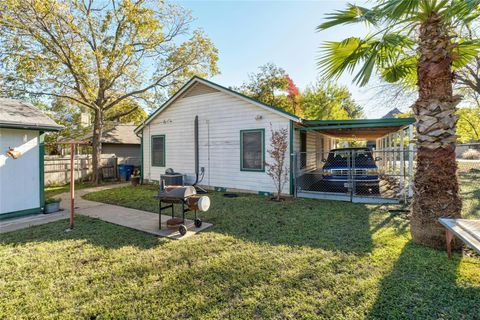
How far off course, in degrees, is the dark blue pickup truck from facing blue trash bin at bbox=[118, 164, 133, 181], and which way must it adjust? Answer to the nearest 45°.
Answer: approximately 90° to its right

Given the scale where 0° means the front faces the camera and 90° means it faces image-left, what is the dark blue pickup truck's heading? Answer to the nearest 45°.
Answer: approximately 0°

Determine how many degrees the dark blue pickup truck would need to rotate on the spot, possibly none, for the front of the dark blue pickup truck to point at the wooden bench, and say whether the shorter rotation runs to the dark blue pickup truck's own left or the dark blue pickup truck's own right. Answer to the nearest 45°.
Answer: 0° — it already faces it

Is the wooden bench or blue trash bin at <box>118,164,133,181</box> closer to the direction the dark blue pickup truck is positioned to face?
the wooden bench
